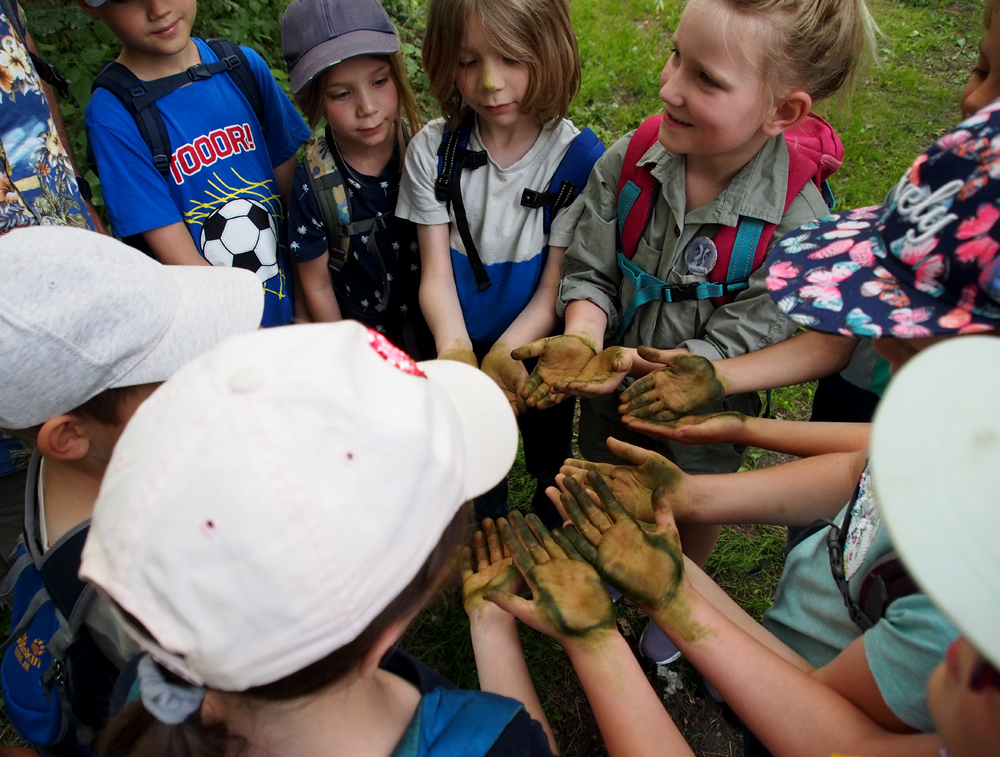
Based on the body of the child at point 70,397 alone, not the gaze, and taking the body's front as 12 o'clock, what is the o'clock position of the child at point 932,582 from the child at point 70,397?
the child at point 932,582 is roughly at 2 o'clock from the child at point 70,397.

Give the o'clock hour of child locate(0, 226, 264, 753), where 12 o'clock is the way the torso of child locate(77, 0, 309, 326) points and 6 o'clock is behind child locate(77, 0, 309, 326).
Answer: child locate(0, 226, 264, 753) is roughly at 2 o'clock from child locate(77, 0, 309, 326).

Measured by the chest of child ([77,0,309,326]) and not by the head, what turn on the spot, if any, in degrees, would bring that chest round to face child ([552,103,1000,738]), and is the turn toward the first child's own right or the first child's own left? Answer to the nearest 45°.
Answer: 0° — they already face them

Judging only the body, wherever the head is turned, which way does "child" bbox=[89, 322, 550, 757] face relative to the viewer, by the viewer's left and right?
facing away from the viewer and to the right of the viewer

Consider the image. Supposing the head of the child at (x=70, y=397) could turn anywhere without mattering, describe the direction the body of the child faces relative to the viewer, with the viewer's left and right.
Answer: facing to the right of the viewer

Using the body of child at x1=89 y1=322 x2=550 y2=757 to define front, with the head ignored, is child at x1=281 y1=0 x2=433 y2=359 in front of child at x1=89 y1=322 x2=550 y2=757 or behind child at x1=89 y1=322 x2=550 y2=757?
in front

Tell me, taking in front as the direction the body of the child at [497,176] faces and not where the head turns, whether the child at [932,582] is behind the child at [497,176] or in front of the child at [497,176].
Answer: in front

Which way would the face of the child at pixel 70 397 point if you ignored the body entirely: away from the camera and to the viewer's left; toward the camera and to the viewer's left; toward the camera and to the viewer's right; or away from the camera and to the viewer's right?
away from the camera and to the viewer's right

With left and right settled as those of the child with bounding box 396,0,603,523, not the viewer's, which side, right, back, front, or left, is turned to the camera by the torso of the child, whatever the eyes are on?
front

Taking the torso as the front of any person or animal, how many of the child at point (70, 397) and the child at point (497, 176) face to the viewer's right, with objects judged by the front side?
1
